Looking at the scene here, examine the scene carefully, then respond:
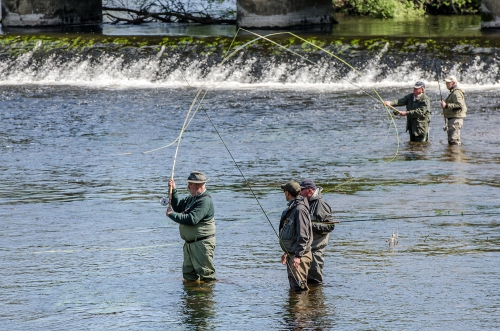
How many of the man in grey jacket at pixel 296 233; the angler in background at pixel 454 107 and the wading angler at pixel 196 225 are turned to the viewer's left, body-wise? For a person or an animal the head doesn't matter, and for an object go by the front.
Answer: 3

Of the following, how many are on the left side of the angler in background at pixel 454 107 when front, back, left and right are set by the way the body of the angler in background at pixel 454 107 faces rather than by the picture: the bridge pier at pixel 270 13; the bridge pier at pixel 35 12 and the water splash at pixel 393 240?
1

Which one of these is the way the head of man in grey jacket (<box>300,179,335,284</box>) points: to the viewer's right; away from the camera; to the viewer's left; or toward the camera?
to the viewer's left

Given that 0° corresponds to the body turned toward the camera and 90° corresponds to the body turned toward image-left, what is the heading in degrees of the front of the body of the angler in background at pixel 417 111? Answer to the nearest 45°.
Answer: approximately 45°

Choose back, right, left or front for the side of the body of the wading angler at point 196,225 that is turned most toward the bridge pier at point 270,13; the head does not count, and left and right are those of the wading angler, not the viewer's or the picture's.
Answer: right

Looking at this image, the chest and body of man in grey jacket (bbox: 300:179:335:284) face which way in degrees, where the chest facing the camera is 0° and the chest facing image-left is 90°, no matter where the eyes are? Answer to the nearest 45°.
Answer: approximately 90°

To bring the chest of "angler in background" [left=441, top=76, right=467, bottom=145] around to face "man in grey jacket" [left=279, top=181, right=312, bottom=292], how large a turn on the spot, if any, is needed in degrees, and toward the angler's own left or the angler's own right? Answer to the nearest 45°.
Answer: approximately 90° to the angler's own left

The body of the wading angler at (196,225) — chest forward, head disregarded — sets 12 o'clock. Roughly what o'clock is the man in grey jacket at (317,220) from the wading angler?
The man in grey jacket is roughly at 6 o'clock from the wading angler.

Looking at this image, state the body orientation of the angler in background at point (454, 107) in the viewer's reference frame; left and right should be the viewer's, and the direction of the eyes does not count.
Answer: facing to the left of the viewer

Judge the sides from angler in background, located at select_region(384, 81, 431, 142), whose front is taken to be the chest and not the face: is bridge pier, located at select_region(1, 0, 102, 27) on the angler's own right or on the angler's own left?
on the angler's own right

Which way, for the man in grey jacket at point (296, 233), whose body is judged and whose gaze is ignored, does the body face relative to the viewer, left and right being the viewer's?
facing to the left of the viewer
